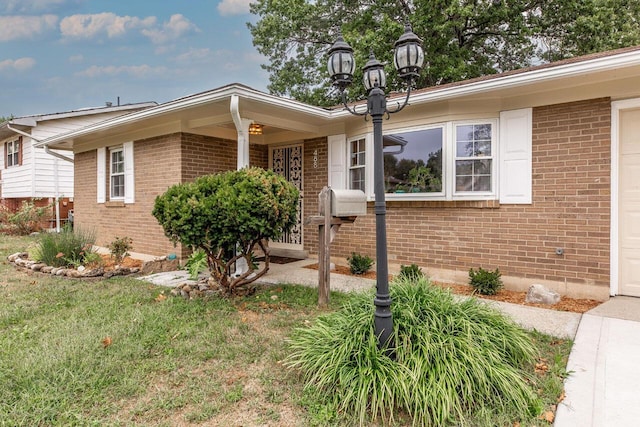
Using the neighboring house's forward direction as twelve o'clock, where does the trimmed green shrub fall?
The trimmed green shrub is roughly at 10 o'clock from the neighboring house.

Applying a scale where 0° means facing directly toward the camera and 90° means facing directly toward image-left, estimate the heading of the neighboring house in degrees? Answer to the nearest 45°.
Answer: approximately 45°

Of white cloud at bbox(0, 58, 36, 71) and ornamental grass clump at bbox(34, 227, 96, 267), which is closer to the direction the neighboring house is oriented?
the ornamental grass clump

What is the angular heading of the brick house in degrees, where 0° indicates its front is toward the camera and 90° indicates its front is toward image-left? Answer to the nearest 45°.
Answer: approximately 45°

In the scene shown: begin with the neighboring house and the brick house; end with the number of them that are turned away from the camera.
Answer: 0
